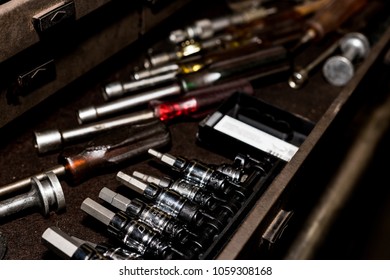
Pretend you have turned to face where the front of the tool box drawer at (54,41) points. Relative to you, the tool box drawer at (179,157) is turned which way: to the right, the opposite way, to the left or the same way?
the same way
